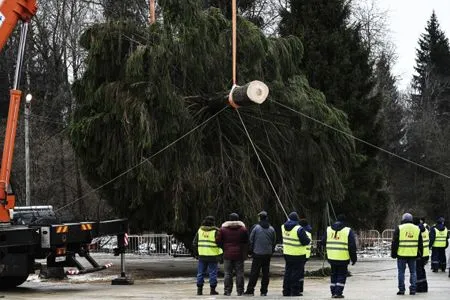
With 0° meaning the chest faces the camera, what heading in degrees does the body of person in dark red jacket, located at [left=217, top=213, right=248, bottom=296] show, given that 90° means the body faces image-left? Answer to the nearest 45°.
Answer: approximately 180°

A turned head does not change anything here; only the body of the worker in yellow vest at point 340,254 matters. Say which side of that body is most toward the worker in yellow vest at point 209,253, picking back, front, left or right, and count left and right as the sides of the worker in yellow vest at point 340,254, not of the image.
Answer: left

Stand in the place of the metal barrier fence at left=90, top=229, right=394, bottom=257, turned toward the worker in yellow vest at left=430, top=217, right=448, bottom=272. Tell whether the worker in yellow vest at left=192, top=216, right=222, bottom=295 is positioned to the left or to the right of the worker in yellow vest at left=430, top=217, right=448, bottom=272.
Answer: right

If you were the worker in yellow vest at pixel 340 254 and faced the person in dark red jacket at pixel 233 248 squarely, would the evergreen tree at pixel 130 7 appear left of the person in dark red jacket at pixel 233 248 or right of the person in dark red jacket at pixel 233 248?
right

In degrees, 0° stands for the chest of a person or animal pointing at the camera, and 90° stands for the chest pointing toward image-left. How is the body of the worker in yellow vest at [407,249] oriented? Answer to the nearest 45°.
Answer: approximately 180°

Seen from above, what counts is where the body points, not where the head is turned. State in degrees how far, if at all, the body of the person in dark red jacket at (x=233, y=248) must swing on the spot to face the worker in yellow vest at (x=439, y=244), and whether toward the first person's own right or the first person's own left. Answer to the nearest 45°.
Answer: approximately 45° to the first person's own right

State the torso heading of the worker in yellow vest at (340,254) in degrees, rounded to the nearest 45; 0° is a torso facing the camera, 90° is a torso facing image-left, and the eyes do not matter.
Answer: approximately 180°

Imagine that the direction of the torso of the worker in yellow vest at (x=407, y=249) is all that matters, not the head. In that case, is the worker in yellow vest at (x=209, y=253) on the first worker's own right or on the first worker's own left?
on the first worker's own left

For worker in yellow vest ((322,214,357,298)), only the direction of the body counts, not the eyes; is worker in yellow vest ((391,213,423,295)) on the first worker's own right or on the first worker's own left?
on the first worker's own right
